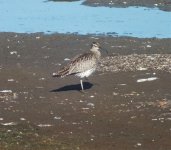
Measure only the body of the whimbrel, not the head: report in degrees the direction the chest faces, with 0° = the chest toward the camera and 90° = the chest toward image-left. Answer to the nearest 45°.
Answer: approximately 270°
